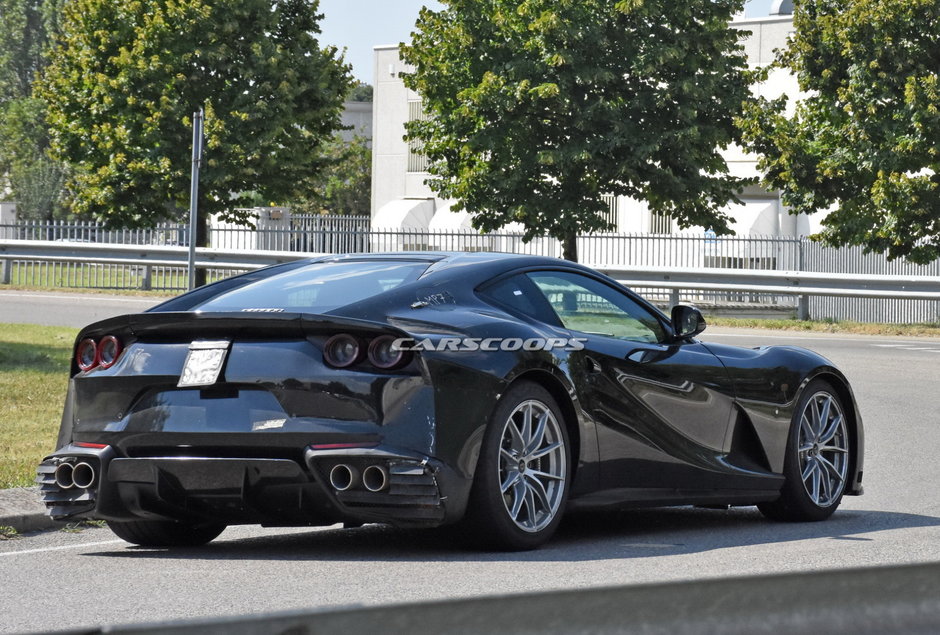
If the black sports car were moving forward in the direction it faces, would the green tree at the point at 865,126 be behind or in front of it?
in front

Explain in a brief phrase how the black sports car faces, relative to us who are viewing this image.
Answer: facing away from the viewer and to the right of the viewer

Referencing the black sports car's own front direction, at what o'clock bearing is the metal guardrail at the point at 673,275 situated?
The metal guardrail is roughly at 11 o'clock from the black sports car.

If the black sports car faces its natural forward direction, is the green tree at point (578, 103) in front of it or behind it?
in front

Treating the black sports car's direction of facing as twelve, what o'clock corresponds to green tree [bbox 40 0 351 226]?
The green tree is roughly at 10 o'clock from the black sports car.
